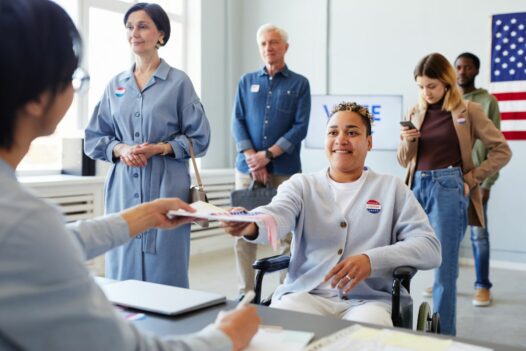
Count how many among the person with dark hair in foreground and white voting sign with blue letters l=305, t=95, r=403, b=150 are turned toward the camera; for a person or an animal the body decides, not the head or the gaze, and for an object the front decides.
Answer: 1

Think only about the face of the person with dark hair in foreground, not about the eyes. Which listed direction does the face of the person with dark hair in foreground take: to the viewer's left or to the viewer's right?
to the viewer's right

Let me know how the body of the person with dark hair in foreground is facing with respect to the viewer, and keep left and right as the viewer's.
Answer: facing away from the viewer and to the right of the viewer

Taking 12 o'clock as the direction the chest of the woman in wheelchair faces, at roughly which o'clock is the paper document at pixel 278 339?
The paper document is roughly at 11 o'clock from the woman in wheelchair.

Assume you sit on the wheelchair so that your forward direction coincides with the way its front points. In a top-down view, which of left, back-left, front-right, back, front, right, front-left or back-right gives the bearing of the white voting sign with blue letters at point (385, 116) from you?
back-right

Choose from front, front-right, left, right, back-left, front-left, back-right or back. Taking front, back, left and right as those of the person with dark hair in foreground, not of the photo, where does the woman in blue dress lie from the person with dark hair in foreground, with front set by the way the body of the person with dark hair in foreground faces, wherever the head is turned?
front-left

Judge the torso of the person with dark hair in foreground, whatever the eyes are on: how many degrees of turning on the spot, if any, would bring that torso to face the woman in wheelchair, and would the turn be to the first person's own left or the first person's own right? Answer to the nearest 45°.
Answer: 0° — they already face them

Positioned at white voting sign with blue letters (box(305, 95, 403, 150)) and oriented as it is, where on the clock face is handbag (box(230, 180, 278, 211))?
The handbag is roughly at 1 o'clock from the white voting sign with blue letters.

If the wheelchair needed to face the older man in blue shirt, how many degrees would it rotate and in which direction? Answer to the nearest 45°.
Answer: approximately 135° to its right

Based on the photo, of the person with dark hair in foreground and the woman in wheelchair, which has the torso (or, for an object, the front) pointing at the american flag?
the person with dark hair in foreground

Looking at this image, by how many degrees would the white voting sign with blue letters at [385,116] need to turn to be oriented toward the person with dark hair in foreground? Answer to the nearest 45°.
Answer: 0° — it already faces them

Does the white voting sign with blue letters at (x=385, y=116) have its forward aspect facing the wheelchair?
yes
